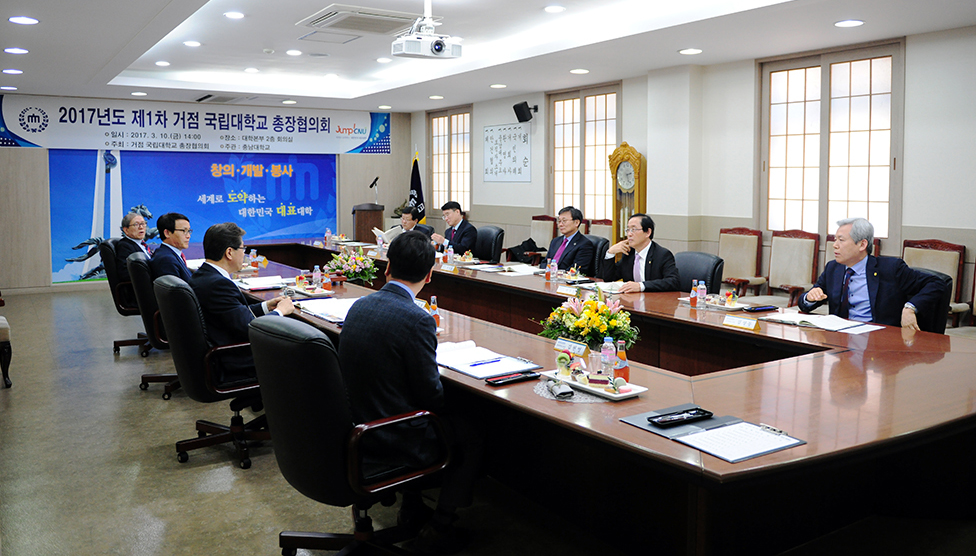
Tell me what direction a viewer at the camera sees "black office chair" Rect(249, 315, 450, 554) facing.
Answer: facing away from the viewer and to the right of the viewer

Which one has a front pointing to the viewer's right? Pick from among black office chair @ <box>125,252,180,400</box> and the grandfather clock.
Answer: the black office chair

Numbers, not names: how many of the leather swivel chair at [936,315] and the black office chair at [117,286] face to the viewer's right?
1

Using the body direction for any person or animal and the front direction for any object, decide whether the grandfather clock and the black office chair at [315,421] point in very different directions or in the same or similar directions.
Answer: very different directions

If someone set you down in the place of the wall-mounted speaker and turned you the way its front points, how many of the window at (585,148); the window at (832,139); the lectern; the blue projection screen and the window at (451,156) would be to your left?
2

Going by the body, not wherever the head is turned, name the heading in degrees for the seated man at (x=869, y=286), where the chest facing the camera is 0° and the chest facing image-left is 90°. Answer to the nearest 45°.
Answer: approximately 45°

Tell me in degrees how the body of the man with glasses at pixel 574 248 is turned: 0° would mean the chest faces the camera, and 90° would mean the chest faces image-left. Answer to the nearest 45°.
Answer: approximately 45°

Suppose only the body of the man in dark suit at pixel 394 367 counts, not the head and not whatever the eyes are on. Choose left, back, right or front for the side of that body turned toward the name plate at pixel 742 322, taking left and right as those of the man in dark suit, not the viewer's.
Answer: front

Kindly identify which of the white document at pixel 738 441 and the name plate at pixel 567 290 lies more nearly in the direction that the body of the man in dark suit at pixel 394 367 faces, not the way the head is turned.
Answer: the name plate

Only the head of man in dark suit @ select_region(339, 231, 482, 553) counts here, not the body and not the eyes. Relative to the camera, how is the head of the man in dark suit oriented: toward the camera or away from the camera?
away from the camera

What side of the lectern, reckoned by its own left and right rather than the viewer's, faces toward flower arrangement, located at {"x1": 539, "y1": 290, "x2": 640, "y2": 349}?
front

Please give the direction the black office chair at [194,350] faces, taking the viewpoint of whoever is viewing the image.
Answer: facing away from the viewer and to the right of the viewer

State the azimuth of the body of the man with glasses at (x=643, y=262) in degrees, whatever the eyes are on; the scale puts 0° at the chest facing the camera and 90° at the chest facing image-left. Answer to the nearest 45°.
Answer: approximately 45°
